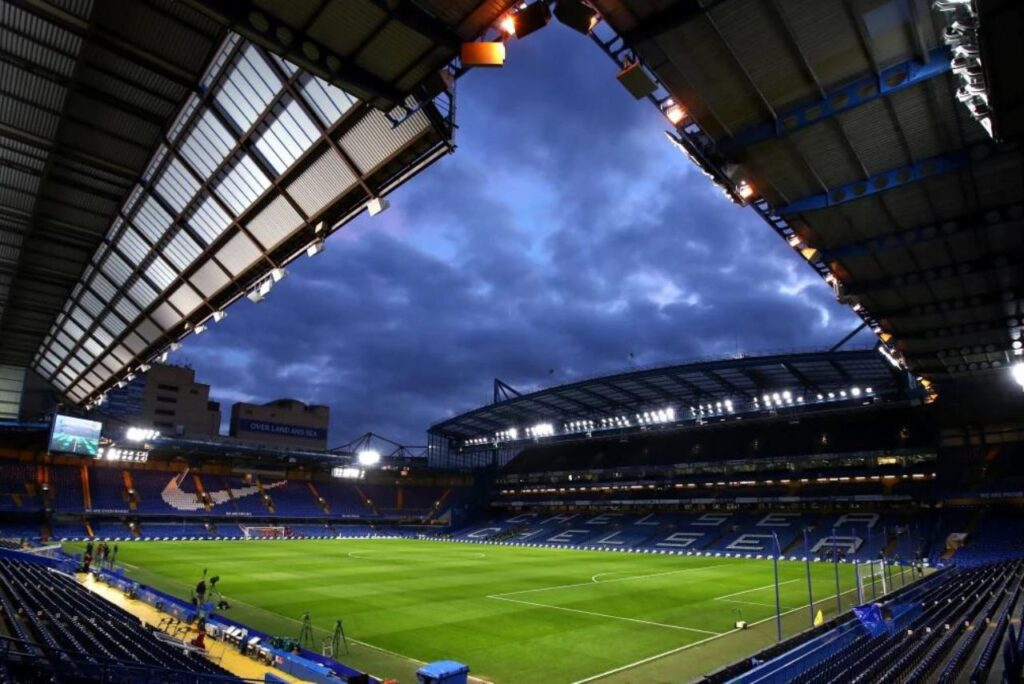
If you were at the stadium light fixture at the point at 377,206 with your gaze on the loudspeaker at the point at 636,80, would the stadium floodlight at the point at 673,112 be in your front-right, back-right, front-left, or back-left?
front-left

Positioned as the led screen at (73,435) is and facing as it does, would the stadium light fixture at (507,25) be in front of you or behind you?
in front

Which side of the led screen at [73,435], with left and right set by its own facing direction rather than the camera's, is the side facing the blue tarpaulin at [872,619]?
front

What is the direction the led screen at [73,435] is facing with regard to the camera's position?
facing the viewer and to the right of the viewer

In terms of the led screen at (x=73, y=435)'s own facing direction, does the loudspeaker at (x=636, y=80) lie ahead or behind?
ahead

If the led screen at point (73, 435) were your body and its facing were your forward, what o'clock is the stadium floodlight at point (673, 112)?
The stadium floodlight is roughly at 1 o'clock from the led screen.

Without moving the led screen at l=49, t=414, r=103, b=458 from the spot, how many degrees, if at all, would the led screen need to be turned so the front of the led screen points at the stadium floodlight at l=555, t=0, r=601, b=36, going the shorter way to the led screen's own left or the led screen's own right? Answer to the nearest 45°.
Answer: approximately 45° to the led screen's own right
